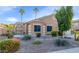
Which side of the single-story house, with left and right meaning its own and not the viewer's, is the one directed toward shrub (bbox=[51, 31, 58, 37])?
left

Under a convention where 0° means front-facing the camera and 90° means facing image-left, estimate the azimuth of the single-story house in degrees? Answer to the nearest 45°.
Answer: approximately 0°

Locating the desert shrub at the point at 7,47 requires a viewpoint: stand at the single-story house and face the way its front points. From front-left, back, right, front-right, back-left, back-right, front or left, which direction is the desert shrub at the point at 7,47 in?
front

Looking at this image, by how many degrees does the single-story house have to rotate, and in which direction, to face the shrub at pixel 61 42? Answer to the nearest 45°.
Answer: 0° — it already faces it
